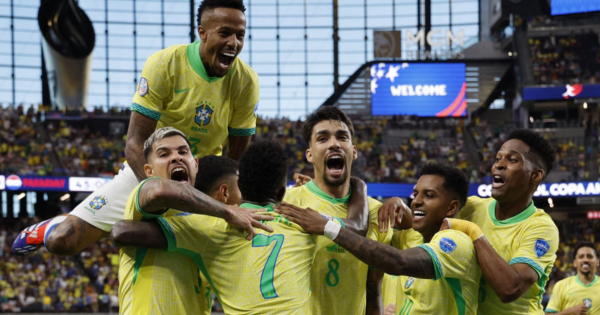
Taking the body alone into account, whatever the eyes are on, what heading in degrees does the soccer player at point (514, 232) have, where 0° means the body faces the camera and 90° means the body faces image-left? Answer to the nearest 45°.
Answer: approximately 45°

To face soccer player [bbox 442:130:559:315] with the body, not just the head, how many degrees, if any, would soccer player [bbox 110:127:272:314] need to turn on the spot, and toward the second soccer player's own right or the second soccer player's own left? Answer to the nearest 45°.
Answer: approximately 45° to the second soccer player's own left

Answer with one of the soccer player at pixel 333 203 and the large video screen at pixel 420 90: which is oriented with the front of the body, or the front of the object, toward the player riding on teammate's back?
the large video screen

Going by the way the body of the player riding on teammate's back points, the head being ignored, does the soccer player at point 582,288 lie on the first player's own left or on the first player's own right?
on the first player's own left

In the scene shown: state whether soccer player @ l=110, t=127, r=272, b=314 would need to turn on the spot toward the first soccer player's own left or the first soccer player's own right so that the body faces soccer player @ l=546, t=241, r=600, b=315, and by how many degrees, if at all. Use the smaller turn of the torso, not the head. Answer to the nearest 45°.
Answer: approximately 90° to the first soccer player's own left

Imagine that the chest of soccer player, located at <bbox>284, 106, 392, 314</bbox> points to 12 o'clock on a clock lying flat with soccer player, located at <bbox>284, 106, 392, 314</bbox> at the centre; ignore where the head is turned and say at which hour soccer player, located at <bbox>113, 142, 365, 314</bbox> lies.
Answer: soccer player, located at <bbox>113, 142, 365, 314</bbox> is roughly at 1 o'clock from soccer player, located at <bbox>284, 106, 392, 314</bbox>.

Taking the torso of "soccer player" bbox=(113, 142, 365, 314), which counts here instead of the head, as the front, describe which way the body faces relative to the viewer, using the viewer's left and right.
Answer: facing away from the viewer

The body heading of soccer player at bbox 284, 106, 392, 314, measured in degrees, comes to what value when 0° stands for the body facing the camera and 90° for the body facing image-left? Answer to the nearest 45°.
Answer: approximately 0°

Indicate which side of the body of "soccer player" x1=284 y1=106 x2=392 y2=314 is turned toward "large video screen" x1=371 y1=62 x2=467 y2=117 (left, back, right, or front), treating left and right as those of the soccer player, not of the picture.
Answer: back
